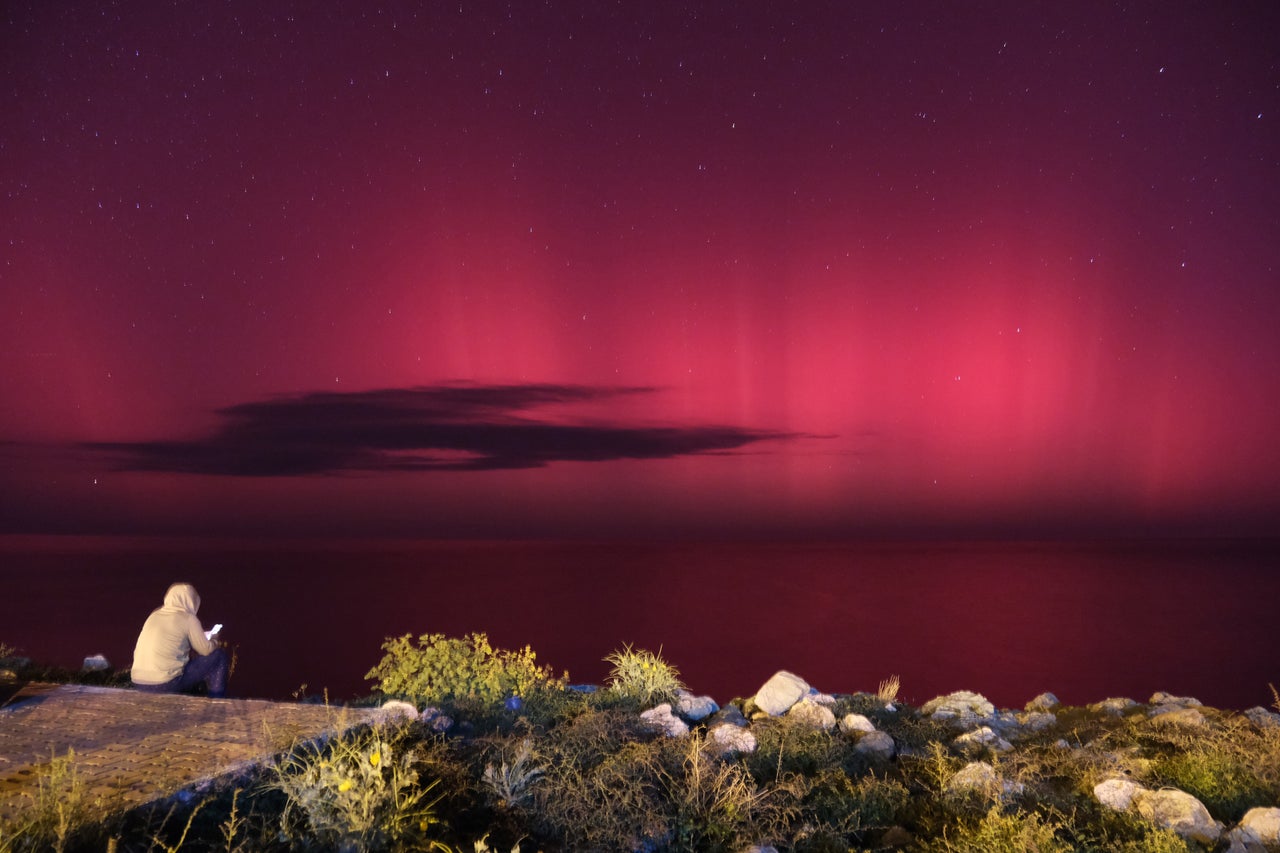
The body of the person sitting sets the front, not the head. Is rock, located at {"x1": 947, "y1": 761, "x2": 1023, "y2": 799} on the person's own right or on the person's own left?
on the person's own right

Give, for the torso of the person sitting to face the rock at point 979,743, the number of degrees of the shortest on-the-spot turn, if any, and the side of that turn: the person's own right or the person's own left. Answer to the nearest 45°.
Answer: approximately 90° to the person's own right

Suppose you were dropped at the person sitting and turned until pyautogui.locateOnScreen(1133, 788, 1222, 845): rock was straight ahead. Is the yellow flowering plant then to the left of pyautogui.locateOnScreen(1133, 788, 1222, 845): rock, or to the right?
right

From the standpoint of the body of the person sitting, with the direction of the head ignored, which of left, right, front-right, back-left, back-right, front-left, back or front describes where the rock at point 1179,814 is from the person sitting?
right

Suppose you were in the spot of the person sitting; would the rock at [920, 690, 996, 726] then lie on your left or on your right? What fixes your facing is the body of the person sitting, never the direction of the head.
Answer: on your right

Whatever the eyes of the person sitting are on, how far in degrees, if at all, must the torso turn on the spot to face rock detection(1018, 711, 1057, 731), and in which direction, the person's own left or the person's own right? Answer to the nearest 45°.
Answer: approximately 45° to the person's own right

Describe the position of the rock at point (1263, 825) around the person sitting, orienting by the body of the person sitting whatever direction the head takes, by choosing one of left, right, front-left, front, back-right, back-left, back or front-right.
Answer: right

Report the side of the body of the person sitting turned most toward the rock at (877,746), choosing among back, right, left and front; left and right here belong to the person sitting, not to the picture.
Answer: right

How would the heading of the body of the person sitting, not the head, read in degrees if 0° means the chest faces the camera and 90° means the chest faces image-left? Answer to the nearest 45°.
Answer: approximately 225°

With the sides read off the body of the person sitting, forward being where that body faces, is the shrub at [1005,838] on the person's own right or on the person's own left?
on the person's own right

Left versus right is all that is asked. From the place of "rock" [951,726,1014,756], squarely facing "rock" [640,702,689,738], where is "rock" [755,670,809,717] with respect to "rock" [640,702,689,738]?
right

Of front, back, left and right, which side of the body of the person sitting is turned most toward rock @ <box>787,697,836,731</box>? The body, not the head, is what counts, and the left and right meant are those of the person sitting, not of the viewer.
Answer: right

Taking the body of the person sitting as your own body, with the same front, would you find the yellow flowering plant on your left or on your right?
on your right

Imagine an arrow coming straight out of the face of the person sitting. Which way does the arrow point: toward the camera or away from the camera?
away from the camera

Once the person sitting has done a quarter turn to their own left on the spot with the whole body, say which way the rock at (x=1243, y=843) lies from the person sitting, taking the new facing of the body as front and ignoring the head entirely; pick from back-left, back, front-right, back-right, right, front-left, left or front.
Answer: back
